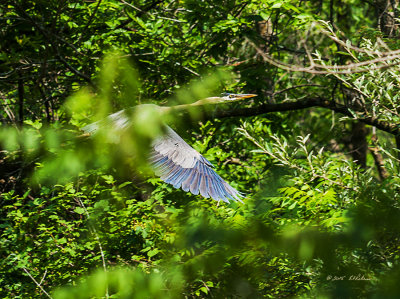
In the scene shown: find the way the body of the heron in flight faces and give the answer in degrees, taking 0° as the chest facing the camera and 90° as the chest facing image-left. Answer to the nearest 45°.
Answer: approximately 270°
